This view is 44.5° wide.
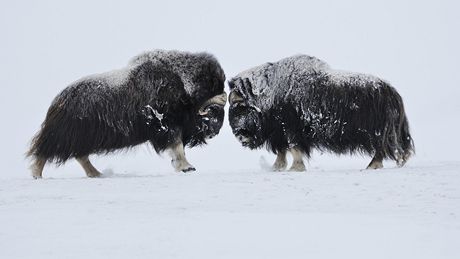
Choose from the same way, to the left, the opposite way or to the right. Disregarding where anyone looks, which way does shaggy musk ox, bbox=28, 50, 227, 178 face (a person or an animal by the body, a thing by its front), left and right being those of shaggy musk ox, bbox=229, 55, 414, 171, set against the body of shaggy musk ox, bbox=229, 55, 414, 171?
the opposite way

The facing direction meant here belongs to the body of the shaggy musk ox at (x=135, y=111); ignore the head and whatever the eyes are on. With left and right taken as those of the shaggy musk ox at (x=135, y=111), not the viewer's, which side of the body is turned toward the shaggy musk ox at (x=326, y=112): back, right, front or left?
front

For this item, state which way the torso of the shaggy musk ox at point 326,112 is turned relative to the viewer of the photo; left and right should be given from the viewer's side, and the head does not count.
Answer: facing to the left of the viewer

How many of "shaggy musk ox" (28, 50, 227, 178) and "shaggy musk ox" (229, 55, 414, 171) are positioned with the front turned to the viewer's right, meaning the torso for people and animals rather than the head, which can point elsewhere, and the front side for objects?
1

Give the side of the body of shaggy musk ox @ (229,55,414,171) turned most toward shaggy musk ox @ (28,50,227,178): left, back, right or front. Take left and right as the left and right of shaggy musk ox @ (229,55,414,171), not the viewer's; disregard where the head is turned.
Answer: front

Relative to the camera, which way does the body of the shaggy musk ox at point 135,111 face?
to the viewer's right
